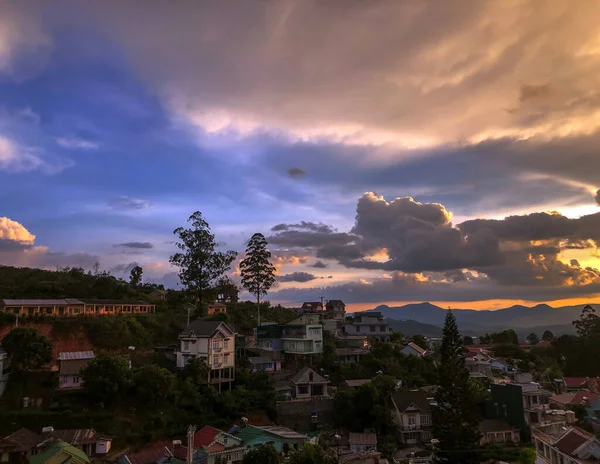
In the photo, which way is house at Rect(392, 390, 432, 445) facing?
toward the camera

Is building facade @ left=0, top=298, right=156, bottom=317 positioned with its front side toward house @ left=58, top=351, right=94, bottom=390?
yes

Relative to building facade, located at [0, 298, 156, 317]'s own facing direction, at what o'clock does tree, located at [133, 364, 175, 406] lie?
The tree is roughly at 11 o'clock from the building facade.

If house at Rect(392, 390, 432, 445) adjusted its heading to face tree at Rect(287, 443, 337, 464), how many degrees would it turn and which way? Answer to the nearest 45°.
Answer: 0° — it already faces it

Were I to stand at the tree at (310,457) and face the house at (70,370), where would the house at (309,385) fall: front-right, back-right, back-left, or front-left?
front-right

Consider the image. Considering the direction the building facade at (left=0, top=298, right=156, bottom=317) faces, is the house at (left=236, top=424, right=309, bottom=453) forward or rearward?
forward

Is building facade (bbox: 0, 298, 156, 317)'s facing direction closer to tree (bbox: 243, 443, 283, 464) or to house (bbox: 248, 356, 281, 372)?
the tree

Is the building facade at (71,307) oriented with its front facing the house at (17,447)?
yes

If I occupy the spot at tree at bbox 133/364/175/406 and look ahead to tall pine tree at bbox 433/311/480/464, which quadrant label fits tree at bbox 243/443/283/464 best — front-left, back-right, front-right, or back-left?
front-right

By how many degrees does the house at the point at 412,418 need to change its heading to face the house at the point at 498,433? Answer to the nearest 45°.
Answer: approximately 90° to its left

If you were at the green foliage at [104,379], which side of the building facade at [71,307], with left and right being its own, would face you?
front

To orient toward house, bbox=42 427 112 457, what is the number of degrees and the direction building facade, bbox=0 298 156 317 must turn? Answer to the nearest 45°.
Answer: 0° — it already faces it

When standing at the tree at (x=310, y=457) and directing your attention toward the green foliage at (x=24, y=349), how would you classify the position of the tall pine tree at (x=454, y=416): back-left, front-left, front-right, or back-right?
back-right

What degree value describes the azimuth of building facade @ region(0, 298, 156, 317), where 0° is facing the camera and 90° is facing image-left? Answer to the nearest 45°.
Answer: approximately 0°

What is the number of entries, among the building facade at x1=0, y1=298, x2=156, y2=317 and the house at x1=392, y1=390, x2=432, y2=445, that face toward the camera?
2

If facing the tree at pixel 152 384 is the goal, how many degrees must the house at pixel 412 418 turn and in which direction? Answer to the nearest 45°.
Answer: approximately 45° to its right

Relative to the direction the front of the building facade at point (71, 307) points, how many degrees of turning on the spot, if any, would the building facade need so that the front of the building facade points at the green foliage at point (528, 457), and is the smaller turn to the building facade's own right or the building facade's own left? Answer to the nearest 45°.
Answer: approximately 45° to the building facade's own left

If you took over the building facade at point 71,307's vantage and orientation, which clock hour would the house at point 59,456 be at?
The house is roughly at 12 o'clock from the building facade.
